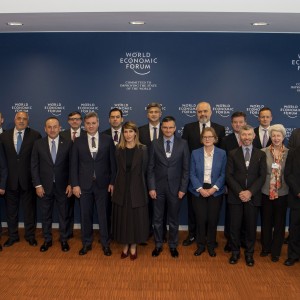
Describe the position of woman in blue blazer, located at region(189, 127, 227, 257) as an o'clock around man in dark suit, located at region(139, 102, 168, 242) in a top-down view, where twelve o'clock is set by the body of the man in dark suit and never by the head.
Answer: The woman in blue blazer is roughly at 10 o'clock from the man in dark suit.

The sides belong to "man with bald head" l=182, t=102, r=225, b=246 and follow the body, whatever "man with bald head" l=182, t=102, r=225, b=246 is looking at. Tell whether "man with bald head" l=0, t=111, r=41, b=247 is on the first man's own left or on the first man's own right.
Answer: on the first man's own right

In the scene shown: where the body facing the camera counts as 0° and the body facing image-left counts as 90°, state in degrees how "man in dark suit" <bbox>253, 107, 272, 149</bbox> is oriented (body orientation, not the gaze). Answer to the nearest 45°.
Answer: approximately 0°

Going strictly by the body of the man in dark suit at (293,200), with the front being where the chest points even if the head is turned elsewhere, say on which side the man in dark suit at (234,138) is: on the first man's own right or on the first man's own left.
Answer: on the first man's own right
